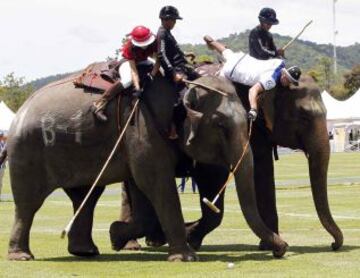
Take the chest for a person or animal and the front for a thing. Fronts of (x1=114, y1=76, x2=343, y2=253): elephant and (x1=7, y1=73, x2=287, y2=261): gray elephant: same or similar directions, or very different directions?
same or similar directions

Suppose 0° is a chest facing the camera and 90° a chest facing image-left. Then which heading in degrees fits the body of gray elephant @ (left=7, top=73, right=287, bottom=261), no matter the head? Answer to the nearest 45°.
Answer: approximately 270°

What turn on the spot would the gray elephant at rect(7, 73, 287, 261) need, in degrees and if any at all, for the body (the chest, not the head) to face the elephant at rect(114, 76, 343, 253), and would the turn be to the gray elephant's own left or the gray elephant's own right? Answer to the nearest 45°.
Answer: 0° — it already faces it

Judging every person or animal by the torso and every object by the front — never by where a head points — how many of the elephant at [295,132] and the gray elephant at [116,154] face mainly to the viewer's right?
2

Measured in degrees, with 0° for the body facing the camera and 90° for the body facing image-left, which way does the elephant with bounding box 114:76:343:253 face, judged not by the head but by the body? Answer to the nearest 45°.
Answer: approximately 270°

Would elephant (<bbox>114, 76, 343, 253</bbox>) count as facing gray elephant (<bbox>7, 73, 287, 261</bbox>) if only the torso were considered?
no
